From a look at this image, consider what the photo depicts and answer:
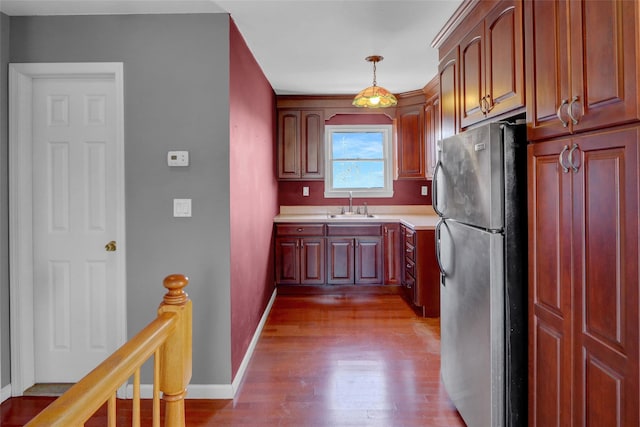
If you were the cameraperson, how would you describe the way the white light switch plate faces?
facing the viewer

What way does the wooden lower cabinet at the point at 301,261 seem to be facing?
toward the camera

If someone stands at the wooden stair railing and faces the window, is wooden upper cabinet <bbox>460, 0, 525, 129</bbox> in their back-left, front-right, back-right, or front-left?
front-right

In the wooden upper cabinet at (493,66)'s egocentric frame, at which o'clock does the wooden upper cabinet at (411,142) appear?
the wooden upper cabinet at (411,142) is roughly at 4 o'clock from the wooden upper cabinet at (493,66).

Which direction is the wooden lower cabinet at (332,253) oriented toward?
toward the camera

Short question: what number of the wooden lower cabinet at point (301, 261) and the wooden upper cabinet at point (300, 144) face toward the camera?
2

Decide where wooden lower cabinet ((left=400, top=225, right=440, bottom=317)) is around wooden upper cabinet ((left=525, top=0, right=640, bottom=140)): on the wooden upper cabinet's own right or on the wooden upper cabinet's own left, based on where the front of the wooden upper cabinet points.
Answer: on the wooden upper cabinet's own right

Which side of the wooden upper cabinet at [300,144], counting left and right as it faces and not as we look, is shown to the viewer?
front

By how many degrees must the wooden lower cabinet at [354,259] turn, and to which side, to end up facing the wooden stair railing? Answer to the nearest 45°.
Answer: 0° — it already faces it

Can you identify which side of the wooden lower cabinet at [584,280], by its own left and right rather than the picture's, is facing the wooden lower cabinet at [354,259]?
right

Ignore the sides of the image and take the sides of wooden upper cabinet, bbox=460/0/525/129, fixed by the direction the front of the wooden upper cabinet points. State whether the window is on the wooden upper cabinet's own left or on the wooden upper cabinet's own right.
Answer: on the wooden upper cabinet's own right

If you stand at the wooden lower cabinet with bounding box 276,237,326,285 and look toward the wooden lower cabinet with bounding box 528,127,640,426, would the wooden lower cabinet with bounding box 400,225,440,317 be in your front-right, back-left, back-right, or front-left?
front-left

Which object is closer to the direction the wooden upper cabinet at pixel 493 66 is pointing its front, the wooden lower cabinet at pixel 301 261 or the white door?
the white door

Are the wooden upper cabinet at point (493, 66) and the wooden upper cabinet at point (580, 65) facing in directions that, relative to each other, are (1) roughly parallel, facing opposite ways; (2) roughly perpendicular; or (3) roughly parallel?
roughly parallel

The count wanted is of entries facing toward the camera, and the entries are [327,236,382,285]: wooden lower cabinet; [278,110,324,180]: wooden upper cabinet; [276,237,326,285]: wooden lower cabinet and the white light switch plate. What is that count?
4

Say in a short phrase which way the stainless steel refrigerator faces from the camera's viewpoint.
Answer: facing the viewer and to the left of the viewer
